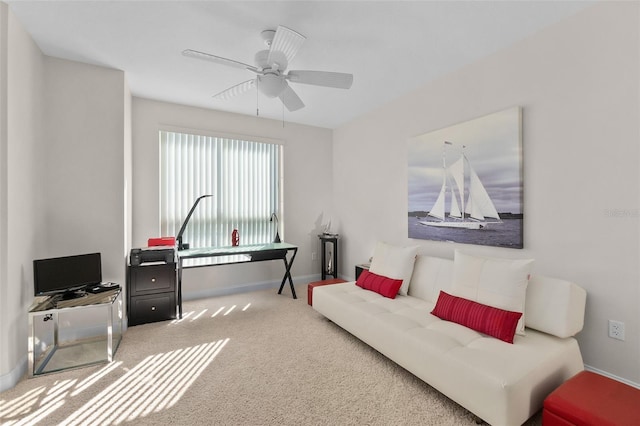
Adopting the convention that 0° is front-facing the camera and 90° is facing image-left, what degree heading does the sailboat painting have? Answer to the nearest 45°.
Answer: approximately 45°

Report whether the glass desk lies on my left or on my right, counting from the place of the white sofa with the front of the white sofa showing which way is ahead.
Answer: on my right

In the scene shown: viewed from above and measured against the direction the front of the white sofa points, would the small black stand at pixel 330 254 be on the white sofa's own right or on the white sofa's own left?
on the white sofa's own right

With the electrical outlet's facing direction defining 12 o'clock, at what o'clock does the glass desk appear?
The glass desk is roughly at 1 o'clock from the electrical outlet.

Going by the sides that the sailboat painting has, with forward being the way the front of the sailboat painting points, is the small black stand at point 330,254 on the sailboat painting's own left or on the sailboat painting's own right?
on the sailboat painting's own right

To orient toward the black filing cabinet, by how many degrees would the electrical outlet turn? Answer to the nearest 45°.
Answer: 0° — it already faces it

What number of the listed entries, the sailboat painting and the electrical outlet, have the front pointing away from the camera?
0

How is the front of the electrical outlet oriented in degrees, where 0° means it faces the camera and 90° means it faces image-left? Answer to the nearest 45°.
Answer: approximately 45°

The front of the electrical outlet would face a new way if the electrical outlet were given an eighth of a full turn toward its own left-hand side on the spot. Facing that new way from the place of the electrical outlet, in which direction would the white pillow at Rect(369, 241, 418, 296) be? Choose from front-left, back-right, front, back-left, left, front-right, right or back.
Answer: right

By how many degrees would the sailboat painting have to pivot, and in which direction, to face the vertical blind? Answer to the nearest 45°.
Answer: approximately 45° to its right

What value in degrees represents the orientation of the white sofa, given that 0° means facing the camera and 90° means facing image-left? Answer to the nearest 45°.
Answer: approximately 45°

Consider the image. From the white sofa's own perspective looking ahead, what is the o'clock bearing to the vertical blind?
The vertical blind is roughly at 2 o'clock from the white sofa.

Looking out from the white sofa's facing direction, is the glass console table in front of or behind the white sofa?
in front
